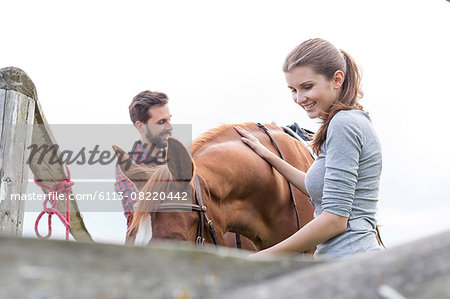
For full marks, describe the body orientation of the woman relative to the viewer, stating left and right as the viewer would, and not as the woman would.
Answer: facing to the left of the viewer

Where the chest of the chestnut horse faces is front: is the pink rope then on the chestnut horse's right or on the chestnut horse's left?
on the chestnut horse's right

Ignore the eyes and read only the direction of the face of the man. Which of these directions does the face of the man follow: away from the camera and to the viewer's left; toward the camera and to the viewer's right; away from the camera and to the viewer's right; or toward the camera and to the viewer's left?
toward the camera and to the viewer's right

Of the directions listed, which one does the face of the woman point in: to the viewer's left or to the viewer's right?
to the viewer's left

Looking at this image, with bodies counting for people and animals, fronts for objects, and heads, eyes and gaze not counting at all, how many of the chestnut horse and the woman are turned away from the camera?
0

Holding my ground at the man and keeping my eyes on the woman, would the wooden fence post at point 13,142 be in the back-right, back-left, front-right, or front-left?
front-right

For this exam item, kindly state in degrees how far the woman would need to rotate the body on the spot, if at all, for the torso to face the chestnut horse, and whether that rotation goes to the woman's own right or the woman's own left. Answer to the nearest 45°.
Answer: approximately 45° to the woman's own right

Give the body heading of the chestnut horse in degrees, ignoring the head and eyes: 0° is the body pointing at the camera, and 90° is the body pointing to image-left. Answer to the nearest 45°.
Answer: approximately 45°

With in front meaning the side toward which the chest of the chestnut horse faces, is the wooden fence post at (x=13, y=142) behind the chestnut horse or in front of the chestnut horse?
in front

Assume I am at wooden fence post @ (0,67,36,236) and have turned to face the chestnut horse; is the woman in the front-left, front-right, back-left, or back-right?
front-right
